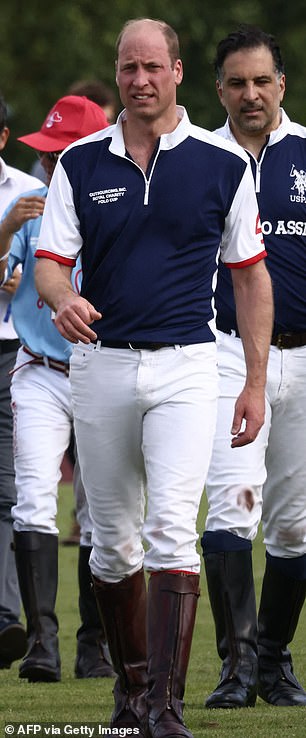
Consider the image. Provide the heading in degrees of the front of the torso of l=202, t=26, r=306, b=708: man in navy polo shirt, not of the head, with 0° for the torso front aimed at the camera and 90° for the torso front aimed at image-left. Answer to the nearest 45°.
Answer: approximately 0°

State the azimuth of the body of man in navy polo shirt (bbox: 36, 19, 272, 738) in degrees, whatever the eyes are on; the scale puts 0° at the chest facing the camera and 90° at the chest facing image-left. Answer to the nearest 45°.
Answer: approximately 0°

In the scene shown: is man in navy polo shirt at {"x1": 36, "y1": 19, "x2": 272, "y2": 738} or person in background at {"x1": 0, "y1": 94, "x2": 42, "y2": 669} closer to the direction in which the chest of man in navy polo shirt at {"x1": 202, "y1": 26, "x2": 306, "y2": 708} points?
the man in navy polo shirt

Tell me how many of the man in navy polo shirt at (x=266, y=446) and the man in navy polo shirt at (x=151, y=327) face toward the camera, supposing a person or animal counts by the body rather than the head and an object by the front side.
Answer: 2
